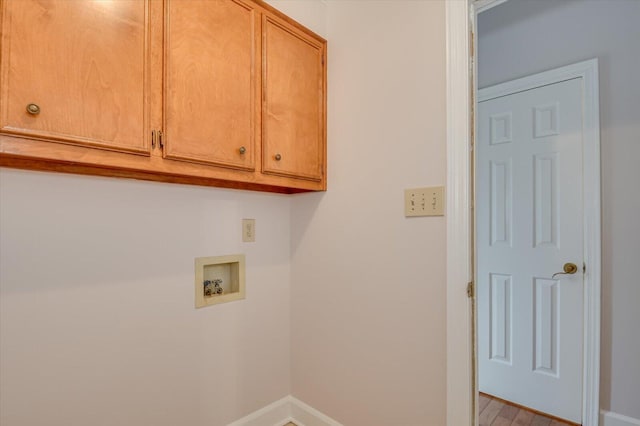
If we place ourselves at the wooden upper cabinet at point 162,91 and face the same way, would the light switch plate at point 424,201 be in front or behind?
in front

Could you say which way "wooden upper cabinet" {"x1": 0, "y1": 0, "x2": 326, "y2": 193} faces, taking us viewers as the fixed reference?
facing the viewer and to the right of the viewer
